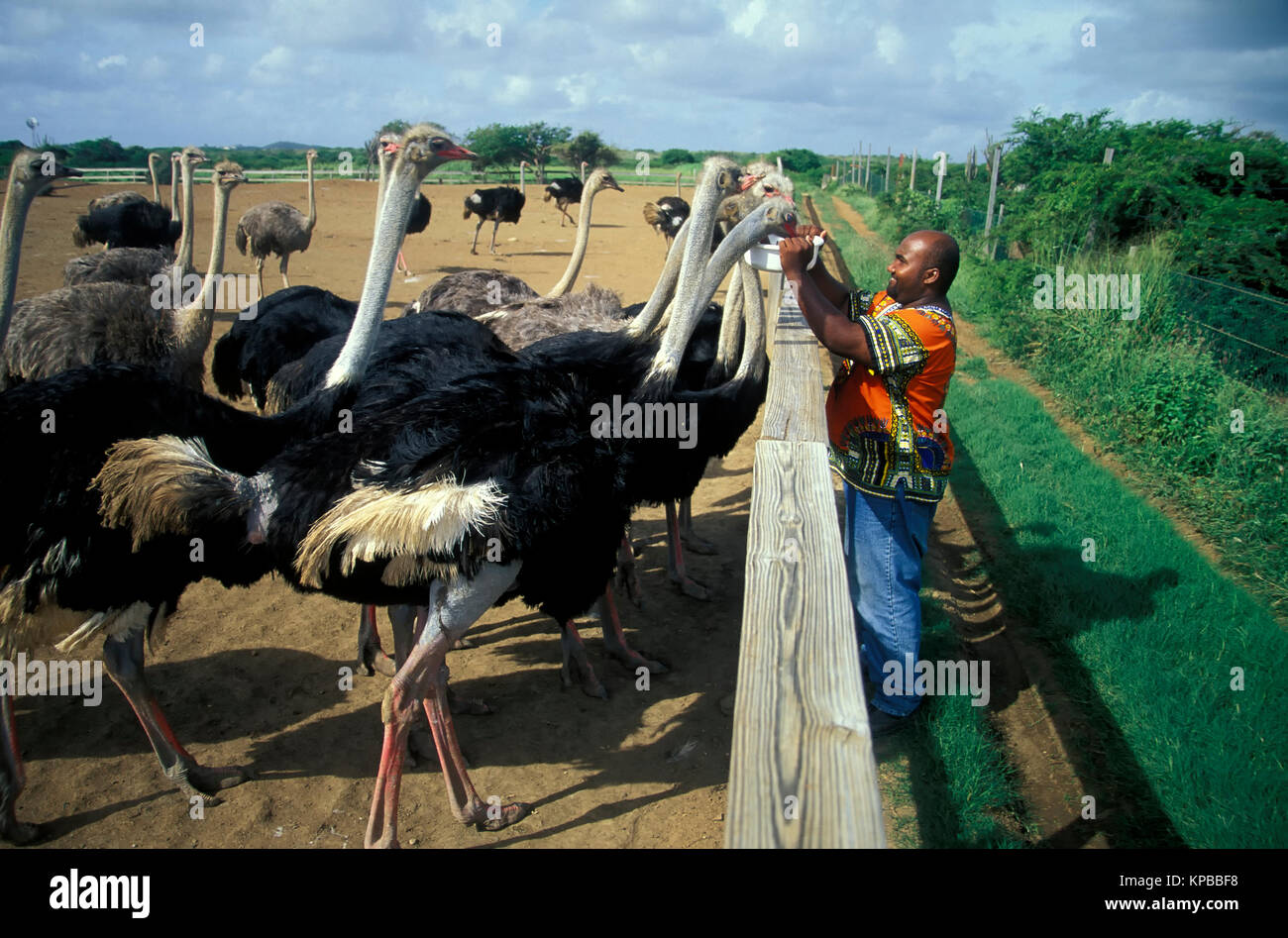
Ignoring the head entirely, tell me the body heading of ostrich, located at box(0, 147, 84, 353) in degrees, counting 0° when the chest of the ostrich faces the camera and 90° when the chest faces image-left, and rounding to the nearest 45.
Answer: approximately 270°

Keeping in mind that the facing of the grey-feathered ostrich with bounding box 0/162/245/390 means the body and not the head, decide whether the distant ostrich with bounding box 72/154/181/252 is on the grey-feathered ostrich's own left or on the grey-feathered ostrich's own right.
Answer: on the grey-feathered ostrich's own left

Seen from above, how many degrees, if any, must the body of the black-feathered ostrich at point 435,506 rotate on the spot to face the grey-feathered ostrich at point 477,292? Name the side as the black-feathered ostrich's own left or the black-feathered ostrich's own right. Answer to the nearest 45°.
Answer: approximately 90° to the black-feathered ostrich's own left

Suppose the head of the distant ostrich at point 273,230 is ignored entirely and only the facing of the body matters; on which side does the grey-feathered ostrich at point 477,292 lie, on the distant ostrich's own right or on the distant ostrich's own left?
on the distant ostrich's own right

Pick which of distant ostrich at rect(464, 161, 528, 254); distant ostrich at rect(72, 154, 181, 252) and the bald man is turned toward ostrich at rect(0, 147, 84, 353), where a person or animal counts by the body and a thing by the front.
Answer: the bald man

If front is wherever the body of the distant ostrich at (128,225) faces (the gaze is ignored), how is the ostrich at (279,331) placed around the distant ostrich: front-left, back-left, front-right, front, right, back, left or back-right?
right

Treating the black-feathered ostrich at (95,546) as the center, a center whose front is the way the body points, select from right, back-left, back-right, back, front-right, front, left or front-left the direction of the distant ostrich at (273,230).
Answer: left

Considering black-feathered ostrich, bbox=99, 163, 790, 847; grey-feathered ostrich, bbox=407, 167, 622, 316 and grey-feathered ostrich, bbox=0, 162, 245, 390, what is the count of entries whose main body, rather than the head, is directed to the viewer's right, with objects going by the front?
3

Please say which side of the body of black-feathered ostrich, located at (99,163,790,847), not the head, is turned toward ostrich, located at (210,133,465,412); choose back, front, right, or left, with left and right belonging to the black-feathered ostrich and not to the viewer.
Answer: left

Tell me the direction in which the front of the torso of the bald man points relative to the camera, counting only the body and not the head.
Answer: to the viewer's left

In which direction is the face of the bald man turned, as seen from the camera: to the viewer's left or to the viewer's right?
to the viewer's left

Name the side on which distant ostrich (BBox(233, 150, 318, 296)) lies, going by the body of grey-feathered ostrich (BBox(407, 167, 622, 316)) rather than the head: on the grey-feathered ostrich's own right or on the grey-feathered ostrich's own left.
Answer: on the grey-feathered ostrich's own left

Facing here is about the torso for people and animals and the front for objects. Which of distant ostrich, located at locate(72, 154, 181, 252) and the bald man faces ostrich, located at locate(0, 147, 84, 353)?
the bald man

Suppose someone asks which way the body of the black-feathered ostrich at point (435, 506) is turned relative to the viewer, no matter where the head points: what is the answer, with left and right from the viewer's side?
facing to the right of the viewer

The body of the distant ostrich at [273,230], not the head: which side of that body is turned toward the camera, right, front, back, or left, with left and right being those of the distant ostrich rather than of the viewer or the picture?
right
